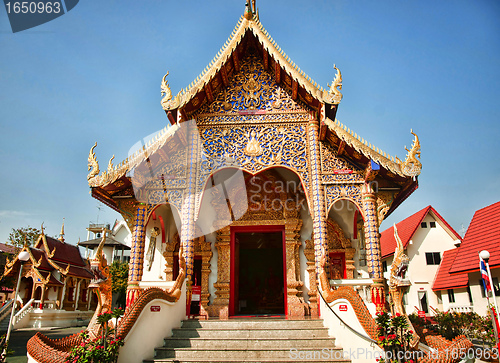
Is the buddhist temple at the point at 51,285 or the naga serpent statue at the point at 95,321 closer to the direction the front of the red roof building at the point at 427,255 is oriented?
the naga serpent statue

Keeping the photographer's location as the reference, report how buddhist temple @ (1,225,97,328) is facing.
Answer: facing the viewer and to the left of the viewer

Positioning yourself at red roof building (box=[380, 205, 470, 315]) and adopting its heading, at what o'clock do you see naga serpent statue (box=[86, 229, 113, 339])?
The naga serpent statue is roughly at 2 o'clock from the red roof building.

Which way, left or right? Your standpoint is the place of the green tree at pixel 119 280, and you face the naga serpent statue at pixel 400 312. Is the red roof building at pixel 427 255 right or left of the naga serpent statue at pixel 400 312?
left

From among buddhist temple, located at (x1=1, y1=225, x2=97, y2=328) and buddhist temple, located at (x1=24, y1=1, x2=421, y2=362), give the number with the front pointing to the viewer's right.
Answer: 0

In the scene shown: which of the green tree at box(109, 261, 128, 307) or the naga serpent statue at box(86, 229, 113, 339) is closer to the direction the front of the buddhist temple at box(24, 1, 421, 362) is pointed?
the naga serpent statue

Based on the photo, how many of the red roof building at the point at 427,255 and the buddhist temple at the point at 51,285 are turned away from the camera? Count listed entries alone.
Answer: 0

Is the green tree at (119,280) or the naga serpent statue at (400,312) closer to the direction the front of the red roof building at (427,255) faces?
the naga serpent statue
